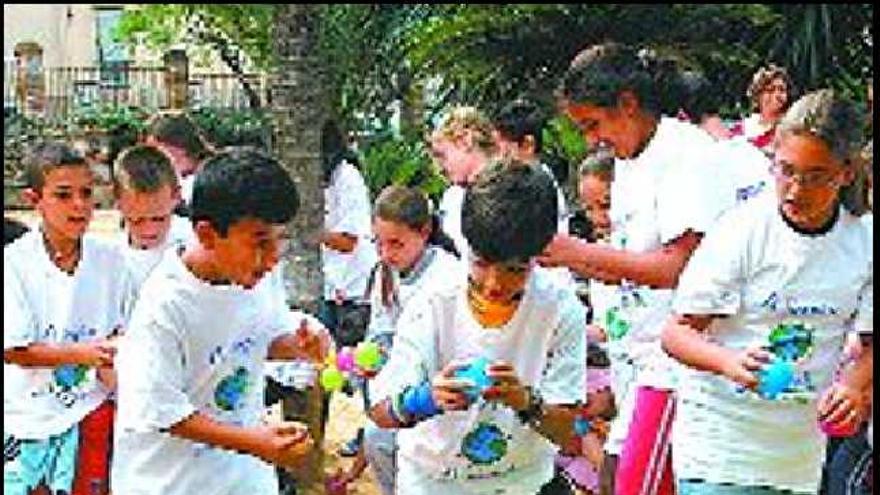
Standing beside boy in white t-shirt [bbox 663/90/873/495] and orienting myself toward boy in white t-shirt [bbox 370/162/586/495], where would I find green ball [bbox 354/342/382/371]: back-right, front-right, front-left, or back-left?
front-right

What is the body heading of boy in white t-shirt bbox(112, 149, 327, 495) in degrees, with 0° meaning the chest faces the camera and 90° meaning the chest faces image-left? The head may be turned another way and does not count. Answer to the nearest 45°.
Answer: approximately 315°

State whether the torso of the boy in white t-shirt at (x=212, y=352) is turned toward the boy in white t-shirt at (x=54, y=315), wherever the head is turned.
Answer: no

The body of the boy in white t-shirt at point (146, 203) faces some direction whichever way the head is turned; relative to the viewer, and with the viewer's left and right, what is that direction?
facing the viewer

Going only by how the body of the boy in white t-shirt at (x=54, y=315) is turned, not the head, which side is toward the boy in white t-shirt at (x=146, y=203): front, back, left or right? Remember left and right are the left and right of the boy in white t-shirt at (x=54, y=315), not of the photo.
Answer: left

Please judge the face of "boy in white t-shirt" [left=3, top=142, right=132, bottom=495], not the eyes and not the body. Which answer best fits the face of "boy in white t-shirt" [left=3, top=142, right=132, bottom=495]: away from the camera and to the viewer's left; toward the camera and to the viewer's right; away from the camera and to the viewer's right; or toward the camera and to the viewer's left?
toward the camera and to the viewer's right

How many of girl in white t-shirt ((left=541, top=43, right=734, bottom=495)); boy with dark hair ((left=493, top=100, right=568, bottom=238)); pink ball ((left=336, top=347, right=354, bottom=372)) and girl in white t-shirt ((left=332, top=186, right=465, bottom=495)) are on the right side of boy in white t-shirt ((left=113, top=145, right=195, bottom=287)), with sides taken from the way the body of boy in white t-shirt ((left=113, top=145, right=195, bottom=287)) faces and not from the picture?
0

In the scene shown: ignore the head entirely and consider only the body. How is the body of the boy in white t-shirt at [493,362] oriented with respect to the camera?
toward the camera

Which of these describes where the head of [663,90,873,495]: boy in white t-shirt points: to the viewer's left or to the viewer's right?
to the viewer's left

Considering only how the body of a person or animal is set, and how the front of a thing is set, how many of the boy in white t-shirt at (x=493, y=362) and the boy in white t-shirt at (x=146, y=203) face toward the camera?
2

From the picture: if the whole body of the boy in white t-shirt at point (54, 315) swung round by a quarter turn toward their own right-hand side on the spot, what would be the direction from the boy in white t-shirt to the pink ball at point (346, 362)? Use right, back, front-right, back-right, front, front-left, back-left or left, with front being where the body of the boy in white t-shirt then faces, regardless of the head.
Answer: back-left

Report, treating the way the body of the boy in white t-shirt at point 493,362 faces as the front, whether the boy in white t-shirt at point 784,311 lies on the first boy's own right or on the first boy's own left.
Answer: on the first boy's own left

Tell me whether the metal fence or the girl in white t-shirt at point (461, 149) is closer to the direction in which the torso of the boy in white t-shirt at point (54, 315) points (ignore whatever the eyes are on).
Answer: the girl in white t-shirt
